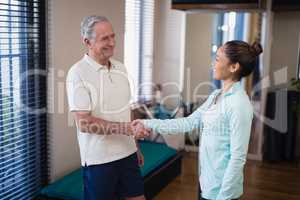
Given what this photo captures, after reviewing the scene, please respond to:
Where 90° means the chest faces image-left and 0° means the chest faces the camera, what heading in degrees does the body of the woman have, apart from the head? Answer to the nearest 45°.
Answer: approximately 90°

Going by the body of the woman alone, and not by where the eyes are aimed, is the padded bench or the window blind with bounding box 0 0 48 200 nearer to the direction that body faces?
the window blind

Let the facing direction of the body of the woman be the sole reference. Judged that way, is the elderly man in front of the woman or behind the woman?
in front

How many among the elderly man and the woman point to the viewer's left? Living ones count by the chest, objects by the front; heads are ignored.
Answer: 1

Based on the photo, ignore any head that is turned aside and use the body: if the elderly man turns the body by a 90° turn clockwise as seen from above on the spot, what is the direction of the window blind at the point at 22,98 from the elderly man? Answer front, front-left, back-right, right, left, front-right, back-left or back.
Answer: right

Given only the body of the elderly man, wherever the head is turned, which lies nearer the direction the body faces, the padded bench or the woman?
the woman

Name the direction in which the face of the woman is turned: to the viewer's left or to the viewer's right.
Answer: to the viewer's left

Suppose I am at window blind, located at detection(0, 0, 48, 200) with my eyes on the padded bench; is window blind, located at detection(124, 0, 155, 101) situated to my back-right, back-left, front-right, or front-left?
front-left

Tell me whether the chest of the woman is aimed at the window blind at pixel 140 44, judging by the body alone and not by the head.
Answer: no

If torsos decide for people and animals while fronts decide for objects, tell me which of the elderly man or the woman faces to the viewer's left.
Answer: the woman

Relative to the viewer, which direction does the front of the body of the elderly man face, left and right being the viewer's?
facing the viewer and to the right of the viewer
